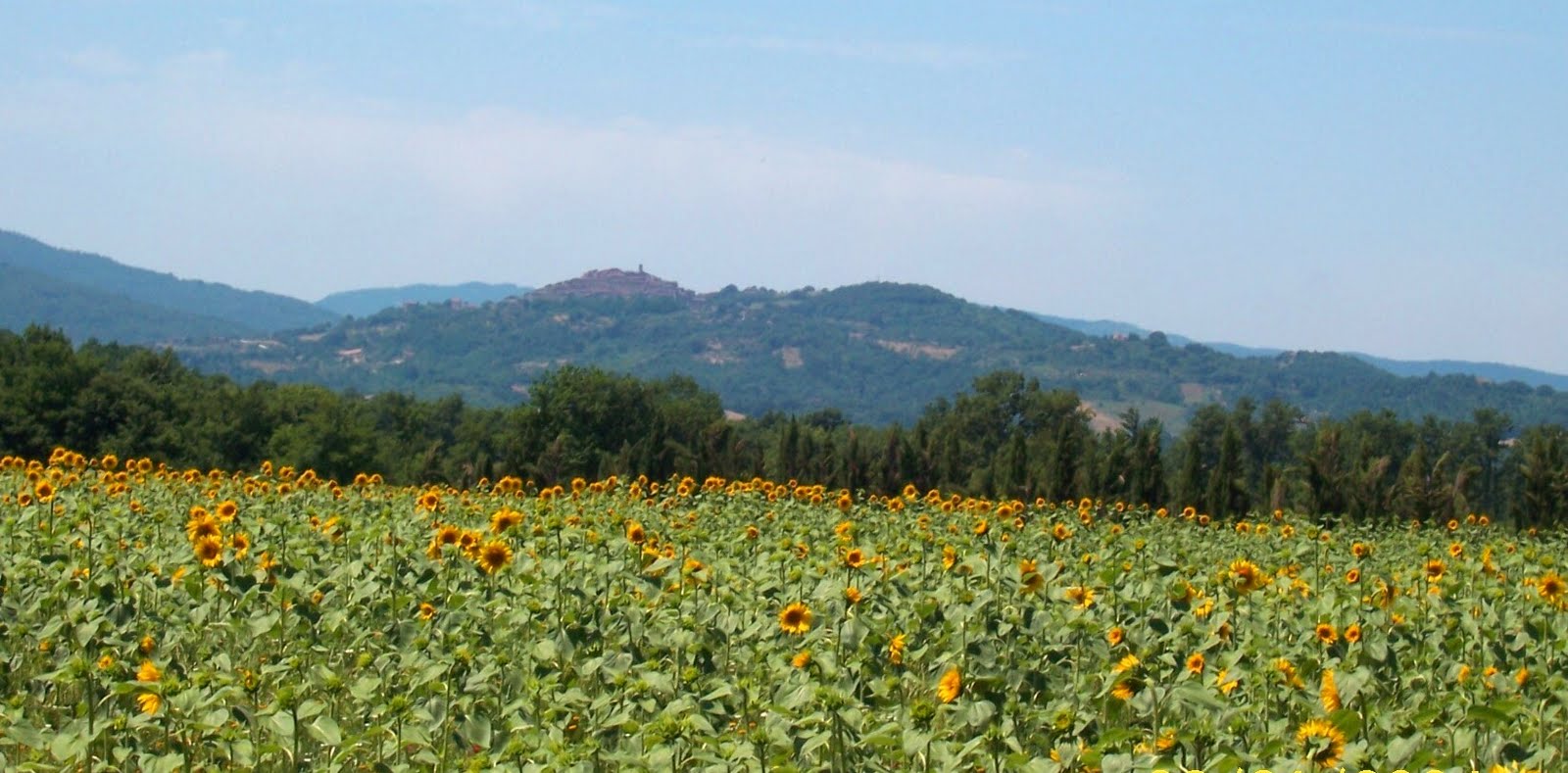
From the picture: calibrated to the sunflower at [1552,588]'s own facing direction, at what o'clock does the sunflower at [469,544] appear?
the sunflower at [469,544] is roughly at 2 o'clock from the sunflower at [1552,588].

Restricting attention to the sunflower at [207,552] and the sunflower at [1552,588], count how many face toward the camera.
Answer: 2

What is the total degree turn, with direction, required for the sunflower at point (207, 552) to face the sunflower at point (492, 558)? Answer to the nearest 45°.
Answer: approximately 45° to its left

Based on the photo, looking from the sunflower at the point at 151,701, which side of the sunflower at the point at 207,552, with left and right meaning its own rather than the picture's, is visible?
front

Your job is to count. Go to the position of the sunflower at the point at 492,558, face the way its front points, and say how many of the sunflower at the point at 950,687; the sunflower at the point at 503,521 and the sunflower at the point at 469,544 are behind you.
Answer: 2

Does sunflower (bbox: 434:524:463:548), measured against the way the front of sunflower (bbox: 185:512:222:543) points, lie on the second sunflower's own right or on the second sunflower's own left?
on the second sunflower's own left

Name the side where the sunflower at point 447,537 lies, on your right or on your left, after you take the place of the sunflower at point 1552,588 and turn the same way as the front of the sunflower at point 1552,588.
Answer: on your right

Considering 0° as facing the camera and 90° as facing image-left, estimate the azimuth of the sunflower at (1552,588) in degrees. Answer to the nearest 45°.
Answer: approximately 0°

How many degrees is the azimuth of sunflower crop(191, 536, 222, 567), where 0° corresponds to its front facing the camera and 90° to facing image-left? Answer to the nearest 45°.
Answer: approximately 0°
